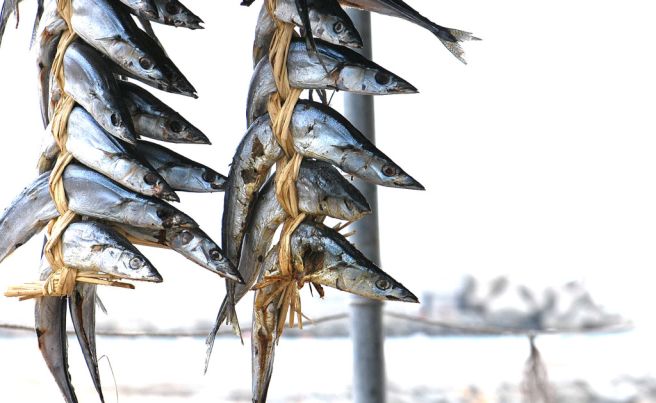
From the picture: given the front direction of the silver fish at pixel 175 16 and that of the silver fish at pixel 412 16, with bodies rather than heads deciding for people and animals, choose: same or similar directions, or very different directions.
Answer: very different directions

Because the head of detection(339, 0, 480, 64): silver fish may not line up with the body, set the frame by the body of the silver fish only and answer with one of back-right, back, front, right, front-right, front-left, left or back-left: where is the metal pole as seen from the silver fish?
right

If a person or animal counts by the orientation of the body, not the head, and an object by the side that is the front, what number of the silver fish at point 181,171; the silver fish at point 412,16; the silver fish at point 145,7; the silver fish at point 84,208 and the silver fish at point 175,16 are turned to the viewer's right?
4

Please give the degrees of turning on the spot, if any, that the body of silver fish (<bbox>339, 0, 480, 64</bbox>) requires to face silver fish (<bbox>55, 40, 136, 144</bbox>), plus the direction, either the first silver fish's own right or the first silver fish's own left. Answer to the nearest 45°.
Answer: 0° — it already faces it

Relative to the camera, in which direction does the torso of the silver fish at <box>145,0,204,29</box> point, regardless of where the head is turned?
to the viewer's right

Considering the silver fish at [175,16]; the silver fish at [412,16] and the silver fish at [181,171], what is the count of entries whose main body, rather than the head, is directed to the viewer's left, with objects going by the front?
1

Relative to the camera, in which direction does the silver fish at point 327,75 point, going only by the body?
to the viewer's right

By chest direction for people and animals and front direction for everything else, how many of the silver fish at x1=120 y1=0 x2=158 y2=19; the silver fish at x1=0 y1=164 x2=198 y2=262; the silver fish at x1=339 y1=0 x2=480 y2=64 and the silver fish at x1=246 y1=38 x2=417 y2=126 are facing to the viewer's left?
1

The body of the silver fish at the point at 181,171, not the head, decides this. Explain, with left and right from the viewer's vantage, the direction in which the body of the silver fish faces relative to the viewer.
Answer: facing to the right of the viewer
